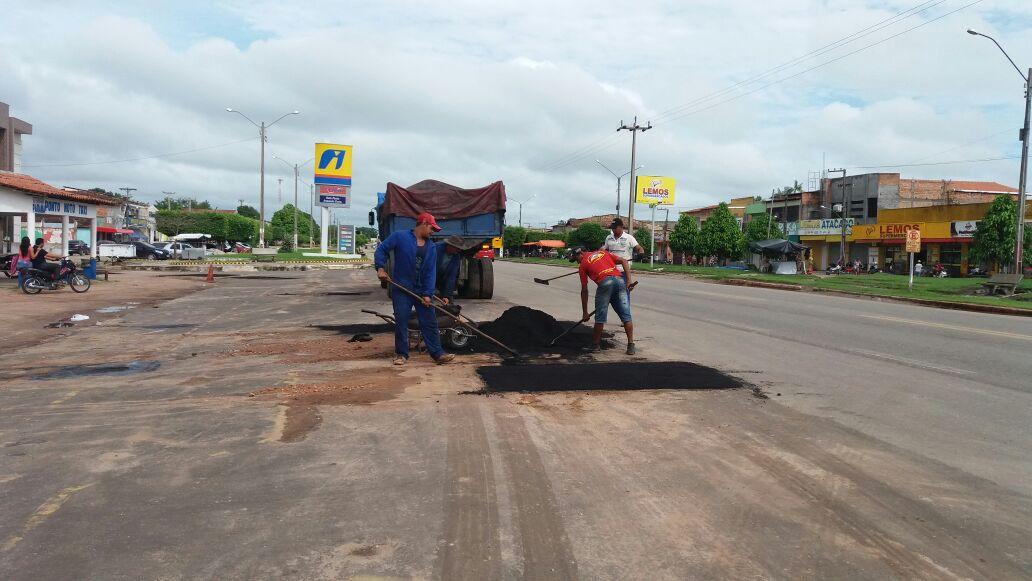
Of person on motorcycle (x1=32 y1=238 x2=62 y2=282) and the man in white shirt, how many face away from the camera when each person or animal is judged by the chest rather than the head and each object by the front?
0

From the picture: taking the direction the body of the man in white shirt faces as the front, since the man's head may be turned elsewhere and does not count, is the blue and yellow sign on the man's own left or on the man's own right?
on the man's own right

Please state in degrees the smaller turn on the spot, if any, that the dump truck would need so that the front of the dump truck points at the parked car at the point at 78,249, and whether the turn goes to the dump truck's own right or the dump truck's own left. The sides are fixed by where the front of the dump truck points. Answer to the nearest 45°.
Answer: approximately 45° to the dump truck's own left

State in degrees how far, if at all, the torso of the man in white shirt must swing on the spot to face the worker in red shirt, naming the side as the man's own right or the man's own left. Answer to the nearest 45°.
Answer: approximately 45° to the man's own left

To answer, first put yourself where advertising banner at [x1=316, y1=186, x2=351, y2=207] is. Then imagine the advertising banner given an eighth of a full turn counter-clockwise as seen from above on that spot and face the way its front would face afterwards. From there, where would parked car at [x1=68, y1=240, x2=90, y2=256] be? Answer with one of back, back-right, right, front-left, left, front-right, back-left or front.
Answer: back-right

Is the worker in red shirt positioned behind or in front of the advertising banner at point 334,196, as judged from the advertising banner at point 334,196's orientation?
in front

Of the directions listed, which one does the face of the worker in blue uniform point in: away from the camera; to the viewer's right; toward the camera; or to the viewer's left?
to the viewer's right

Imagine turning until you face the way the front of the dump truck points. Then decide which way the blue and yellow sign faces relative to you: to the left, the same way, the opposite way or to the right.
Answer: the opposite way

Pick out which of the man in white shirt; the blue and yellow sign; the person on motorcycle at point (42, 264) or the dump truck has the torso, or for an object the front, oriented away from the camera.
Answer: the dump truck

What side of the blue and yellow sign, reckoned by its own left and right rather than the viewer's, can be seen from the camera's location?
front

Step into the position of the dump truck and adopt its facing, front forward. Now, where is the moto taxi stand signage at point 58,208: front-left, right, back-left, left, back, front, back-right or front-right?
front-left

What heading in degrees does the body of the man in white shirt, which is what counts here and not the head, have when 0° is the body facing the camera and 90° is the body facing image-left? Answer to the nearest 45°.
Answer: approximately 45°

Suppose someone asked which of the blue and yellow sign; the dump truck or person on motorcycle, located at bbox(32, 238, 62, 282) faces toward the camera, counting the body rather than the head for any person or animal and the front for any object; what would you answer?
the blue and yellow sign

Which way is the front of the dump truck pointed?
away from the camera
